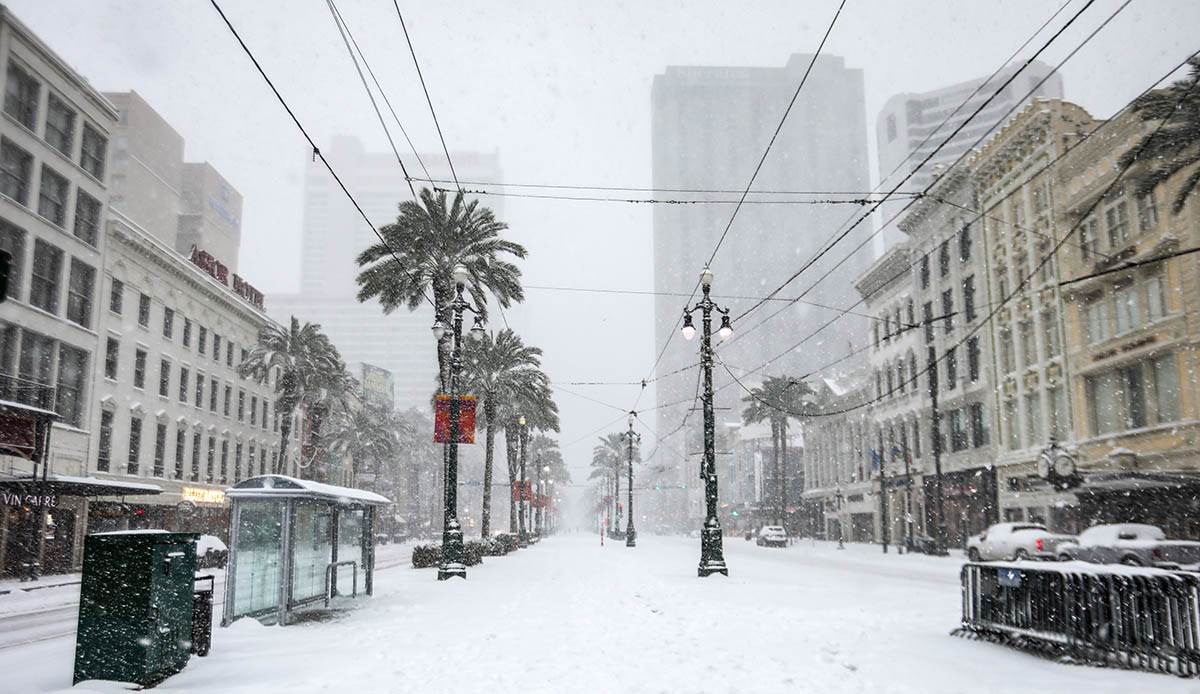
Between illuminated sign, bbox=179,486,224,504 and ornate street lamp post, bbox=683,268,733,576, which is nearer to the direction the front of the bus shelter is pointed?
the ornate street lamp post

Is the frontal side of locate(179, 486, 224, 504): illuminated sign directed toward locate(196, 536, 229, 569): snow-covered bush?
yes

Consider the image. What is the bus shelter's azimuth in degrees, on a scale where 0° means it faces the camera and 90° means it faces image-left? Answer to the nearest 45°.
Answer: approximately 315°

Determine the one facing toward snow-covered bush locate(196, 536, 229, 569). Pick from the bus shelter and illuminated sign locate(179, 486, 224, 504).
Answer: the illuminated sign

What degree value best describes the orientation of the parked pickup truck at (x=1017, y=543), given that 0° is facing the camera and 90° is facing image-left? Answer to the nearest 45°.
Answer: approximately 135°

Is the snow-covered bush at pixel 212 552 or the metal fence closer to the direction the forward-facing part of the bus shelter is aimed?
the metal fence

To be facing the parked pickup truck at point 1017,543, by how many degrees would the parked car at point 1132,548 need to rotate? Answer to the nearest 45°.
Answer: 0° — it already faces it
